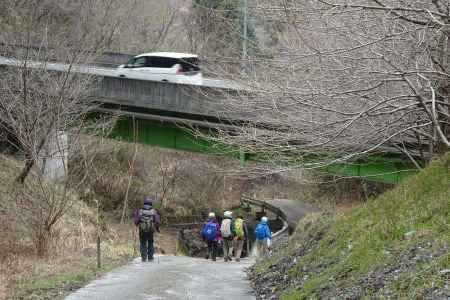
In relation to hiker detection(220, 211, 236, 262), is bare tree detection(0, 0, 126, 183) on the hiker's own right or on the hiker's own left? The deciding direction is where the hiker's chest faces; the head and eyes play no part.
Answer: on the hiker's own left

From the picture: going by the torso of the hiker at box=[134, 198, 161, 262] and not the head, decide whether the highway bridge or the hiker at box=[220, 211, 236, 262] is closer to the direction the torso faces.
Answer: the highway bridge

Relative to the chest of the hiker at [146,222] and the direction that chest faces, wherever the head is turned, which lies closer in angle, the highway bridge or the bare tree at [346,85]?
the highway bridge

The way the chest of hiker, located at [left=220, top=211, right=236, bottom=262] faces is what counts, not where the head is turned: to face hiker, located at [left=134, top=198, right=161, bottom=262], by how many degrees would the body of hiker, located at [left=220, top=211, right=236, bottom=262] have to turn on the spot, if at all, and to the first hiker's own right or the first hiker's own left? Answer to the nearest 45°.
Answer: approximately 135° to the first hiker's own left

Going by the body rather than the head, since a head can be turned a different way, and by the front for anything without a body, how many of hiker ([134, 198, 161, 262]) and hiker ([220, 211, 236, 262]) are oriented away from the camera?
2

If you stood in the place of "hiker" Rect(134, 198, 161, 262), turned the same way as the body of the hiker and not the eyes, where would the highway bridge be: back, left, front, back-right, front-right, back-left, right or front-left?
front

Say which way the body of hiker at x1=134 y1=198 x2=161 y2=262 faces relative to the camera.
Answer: away from the camera

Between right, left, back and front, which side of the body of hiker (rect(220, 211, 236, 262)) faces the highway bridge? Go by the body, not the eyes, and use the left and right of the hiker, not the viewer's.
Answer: front

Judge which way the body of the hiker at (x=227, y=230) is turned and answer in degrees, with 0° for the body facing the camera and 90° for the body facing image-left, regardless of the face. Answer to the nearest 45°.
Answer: approximately 180°
